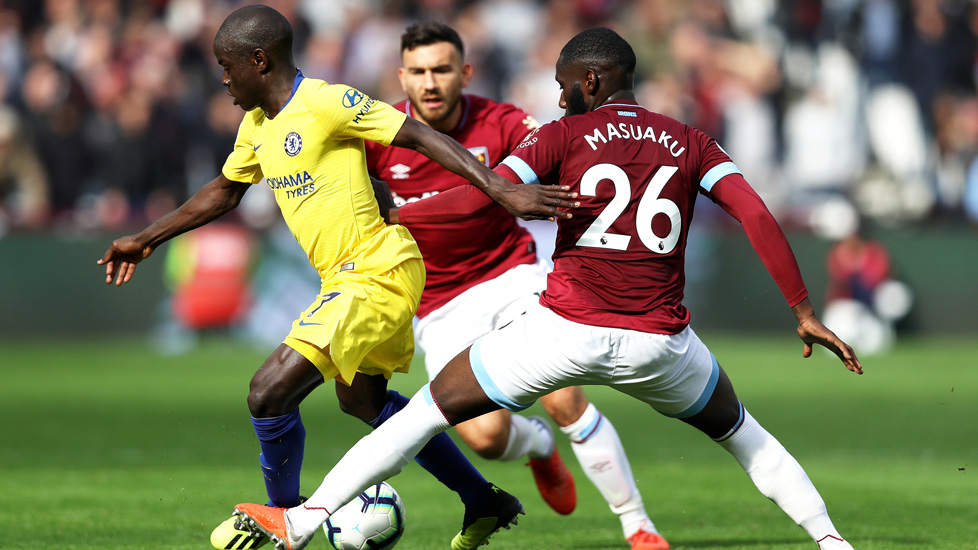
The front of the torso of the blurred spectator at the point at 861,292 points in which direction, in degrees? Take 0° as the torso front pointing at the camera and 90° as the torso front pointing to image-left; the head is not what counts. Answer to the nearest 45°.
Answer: approximately 0°

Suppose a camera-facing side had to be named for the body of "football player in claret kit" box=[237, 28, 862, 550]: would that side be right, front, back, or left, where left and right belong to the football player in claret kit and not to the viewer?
back

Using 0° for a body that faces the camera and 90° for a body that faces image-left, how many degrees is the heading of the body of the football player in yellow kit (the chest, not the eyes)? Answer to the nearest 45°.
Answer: approximately 45°

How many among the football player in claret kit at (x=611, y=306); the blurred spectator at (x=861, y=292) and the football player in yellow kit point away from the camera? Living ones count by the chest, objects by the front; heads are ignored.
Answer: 1

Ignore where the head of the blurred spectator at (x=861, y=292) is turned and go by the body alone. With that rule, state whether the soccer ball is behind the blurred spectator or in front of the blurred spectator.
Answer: in front

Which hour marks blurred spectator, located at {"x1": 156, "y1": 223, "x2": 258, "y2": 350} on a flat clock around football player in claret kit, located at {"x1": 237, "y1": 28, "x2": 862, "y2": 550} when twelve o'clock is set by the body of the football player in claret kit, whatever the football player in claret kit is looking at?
The blurred spectator is roughly at 11 o'clock from the football player in claret kit.

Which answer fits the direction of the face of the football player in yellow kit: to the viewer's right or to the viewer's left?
to the viewer's left

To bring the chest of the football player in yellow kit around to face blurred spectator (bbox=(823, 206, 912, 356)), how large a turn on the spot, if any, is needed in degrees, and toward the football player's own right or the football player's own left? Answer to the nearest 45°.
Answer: approximately 180°

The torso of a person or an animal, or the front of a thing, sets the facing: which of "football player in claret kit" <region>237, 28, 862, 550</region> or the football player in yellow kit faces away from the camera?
the football player in claret kit

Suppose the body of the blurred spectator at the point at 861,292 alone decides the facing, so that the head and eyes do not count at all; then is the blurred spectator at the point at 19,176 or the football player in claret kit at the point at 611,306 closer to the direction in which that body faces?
the football player in claret kit

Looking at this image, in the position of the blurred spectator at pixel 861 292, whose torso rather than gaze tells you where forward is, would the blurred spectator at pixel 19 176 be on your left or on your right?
on your right

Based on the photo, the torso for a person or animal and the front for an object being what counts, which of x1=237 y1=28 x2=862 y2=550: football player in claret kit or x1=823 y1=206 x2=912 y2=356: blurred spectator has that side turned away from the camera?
the football player in claret kit
